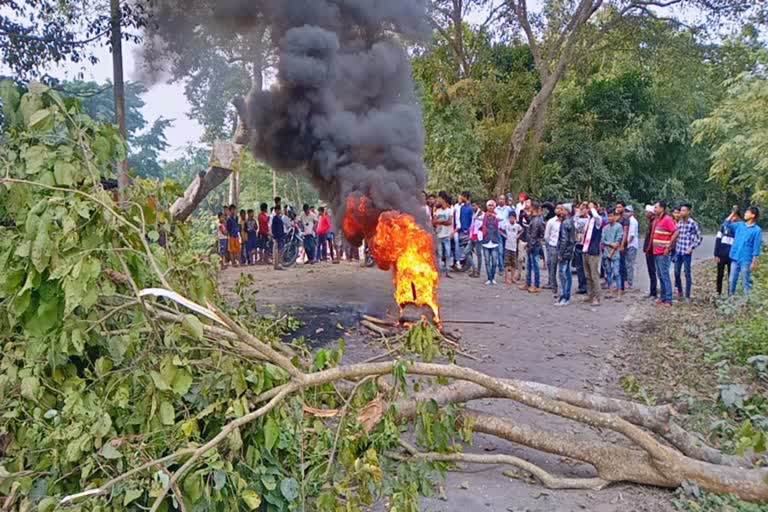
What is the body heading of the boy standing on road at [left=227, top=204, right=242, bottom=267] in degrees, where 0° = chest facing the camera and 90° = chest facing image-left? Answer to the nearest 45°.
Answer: approximately 315°

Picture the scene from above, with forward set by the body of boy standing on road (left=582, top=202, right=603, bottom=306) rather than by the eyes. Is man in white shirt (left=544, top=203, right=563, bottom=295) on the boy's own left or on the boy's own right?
on the boy's own right

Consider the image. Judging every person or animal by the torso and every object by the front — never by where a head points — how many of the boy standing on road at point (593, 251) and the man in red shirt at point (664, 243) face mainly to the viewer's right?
0

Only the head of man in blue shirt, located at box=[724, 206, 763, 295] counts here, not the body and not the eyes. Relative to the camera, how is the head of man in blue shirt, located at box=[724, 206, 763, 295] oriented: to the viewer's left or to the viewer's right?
to the viewer's left

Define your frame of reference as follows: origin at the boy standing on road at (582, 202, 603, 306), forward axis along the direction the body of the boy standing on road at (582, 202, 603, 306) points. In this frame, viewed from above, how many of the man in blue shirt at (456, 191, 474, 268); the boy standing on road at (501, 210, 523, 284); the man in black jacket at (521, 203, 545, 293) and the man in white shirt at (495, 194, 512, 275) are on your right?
4

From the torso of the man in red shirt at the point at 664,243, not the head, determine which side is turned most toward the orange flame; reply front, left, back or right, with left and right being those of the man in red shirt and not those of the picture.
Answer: front

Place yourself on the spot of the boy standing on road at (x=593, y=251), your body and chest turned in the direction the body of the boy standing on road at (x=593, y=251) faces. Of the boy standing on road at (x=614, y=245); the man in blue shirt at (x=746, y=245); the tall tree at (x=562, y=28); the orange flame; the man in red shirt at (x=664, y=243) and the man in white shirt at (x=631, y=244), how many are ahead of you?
1

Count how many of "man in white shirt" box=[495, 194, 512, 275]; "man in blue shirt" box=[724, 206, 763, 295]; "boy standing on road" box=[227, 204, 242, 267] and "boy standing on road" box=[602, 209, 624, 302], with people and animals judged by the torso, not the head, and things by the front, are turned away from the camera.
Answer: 0

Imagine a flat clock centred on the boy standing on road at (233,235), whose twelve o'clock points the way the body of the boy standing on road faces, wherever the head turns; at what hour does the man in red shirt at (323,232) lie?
The man in red shirt is roughly at 10 o'clock from the boy standing on road.

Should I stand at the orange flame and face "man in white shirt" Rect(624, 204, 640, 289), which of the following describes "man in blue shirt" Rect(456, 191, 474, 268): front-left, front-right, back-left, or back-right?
front-left

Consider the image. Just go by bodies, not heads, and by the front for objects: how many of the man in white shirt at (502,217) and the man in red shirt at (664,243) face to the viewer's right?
0
